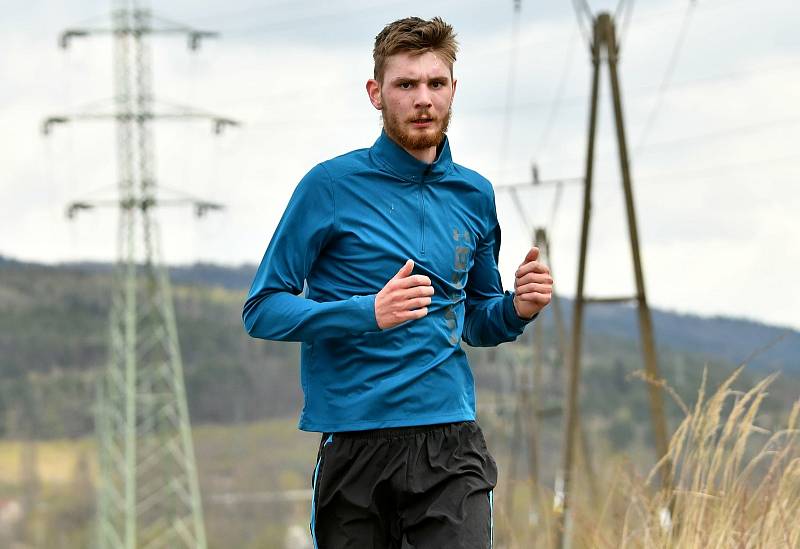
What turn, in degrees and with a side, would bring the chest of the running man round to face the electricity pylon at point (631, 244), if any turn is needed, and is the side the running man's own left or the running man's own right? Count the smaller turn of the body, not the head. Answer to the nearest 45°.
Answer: approximately 135° to the running man's own left

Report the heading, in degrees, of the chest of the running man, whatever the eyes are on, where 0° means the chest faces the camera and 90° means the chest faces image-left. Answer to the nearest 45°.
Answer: approximately 315°
